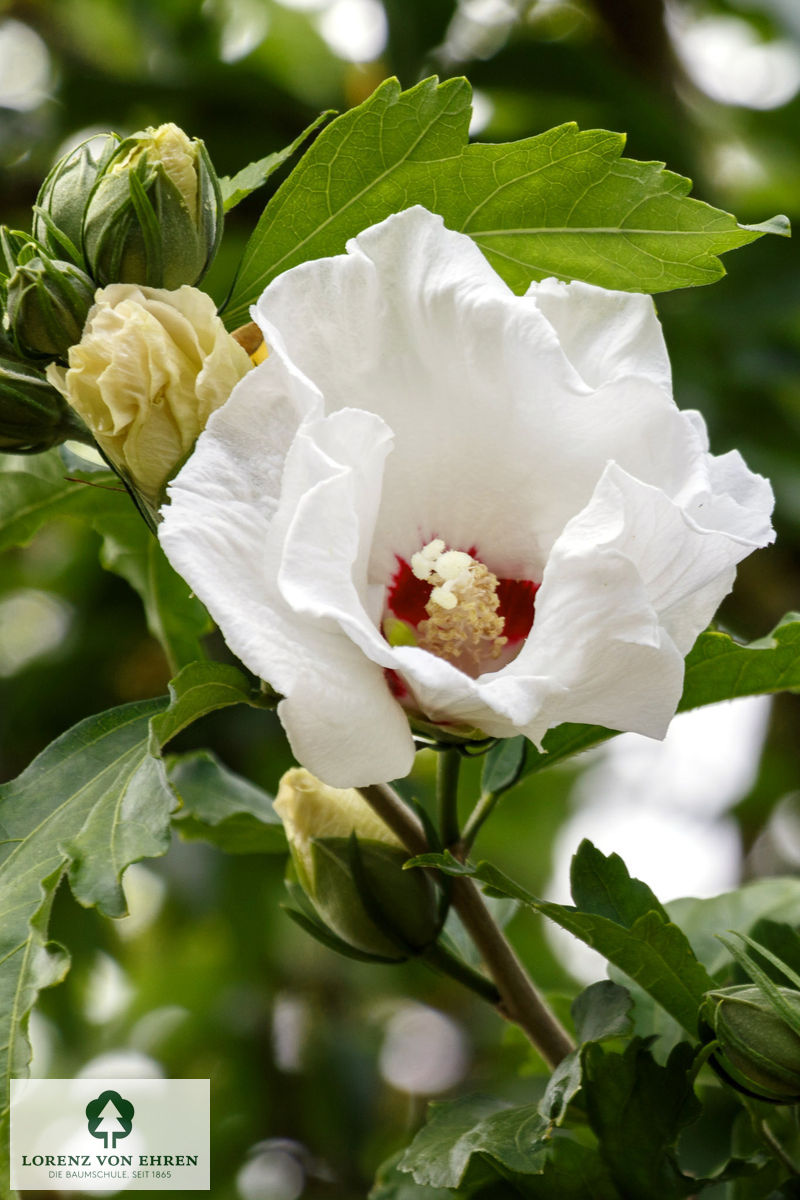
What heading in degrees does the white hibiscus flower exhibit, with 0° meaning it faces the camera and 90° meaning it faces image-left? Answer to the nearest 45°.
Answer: approximately 0°
